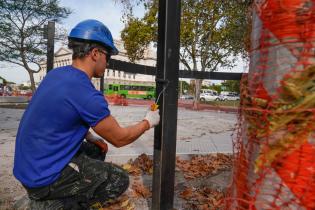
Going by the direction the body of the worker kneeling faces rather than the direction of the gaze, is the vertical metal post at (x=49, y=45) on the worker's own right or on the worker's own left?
on the worker's own left

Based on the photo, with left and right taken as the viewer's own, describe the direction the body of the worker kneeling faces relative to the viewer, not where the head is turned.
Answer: facing away from the viewer and to the right of the viewer
